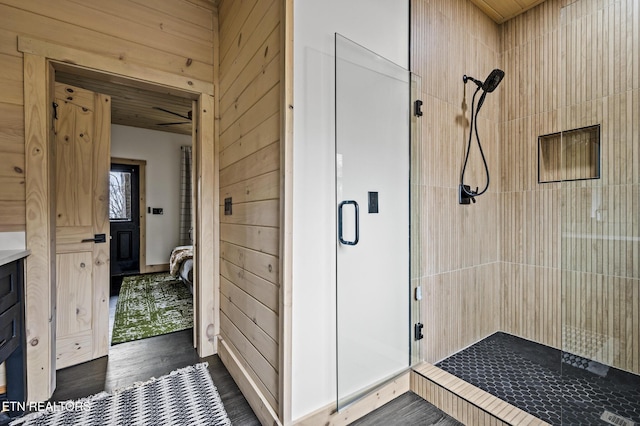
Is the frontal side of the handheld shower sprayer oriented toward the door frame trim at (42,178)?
no

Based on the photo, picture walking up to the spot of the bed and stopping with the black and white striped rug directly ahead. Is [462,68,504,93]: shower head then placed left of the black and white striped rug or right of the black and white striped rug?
left

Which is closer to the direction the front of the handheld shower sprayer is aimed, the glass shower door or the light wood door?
the glass shower door

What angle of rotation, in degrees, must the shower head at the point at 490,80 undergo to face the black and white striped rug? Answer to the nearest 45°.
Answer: approximately 90° to its right

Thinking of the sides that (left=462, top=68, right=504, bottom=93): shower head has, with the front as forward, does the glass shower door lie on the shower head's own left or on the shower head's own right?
on the shower head's own right

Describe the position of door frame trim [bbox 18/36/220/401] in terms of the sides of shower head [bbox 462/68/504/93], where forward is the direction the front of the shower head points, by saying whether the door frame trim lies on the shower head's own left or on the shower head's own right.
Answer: on the shower head's own right

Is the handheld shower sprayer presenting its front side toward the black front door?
no

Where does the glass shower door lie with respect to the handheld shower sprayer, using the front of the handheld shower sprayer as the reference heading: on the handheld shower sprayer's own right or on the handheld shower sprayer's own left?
on the handheld shower sprayer's own right

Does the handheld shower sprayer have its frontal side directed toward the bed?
no

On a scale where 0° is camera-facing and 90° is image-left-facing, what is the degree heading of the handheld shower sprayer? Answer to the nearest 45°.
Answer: approximately 315°
